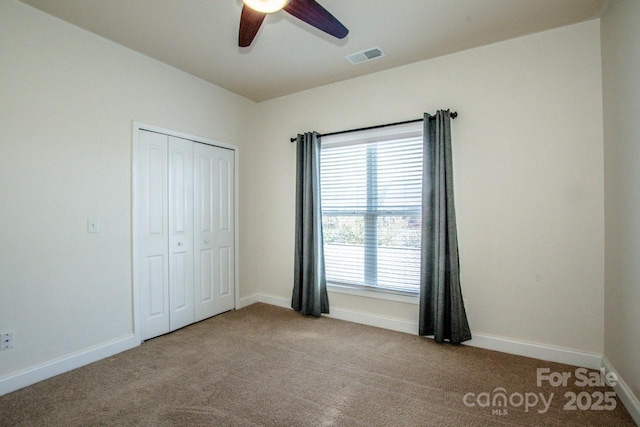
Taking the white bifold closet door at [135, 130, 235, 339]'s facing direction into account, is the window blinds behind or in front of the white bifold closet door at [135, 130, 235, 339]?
in front

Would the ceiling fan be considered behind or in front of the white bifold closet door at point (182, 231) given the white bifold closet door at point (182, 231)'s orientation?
in front

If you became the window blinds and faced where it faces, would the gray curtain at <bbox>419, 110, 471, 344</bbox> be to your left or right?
on your left

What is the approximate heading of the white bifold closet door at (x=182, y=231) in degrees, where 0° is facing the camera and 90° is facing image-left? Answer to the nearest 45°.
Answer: approximately 315°

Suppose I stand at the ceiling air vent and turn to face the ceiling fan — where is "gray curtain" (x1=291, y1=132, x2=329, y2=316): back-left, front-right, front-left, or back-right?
back-right

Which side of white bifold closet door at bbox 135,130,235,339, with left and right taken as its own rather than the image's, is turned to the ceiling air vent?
front

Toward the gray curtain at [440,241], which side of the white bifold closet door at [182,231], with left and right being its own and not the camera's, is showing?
front

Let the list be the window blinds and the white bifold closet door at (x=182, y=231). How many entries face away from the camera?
0

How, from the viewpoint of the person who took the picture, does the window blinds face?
facing the viewer and to the left of the viewer

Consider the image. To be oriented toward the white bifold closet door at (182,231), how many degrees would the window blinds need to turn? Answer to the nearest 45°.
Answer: approximately 45° to its right
